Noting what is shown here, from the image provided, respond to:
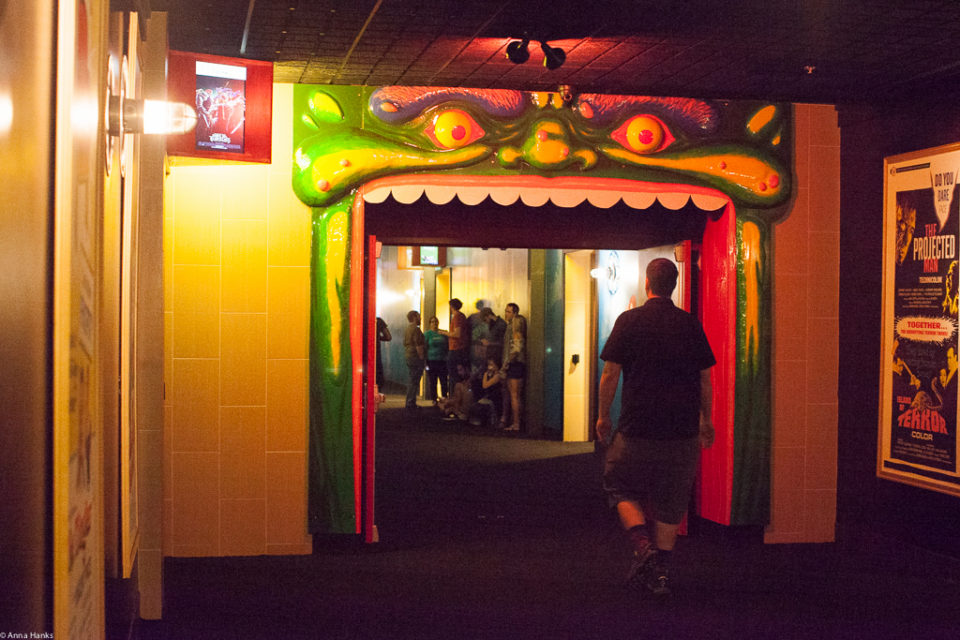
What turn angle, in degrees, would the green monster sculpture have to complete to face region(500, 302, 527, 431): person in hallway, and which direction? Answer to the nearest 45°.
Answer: approximately 180°

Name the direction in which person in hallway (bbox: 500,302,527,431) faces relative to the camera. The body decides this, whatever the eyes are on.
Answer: to the viewer's left

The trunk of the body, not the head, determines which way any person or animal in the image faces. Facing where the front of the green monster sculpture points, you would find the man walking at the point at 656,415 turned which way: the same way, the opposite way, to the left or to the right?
the opposite way

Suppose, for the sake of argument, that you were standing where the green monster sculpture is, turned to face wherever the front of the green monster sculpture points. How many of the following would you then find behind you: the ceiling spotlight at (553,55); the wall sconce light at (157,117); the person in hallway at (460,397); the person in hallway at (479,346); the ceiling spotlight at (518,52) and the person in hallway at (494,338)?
3

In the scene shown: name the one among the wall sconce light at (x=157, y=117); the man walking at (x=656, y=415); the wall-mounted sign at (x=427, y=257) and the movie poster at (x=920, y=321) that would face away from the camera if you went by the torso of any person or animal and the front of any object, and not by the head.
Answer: the man walking

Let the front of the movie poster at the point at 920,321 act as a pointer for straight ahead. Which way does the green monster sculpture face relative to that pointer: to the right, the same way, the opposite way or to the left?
to the left

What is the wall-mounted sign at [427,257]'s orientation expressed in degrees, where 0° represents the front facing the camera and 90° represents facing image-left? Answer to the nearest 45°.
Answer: approximately 0°

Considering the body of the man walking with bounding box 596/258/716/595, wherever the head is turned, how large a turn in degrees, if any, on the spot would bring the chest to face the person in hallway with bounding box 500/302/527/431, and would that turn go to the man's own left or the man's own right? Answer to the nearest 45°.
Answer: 0° — they already face them

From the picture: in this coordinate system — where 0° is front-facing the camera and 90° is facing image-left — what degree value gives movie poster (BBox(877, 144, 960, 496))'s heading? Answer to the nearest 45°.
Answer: approximately 45°

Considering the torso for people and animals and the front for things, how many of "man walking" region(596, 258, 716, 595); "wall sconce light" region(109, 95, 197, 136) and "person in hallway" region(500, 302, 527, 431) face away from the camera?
1

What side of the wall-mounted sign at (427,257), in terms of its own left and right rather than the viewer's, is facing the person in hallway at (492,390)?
front

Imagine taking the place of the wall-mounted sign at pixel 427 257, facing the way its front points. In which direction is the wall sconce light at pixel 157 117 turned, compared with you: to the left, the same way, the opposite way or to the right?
to the left

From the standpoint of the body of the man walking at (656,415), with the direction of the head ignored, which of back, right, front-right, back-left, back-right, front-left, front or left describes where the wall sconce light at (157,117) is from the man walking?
back-left

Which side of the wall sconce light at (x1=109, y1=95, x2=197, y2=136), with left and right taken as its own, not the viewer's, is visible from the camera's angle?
right

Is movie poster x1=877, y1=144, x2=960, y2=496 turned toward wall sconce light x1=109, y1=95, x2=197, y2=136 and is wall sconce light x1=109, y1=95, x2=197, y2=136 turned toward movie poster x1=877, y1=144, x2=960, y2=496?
yes

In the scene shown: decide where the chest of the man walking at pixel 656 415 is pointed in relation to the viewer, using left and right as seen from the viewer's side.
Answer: facing away from the viewer
